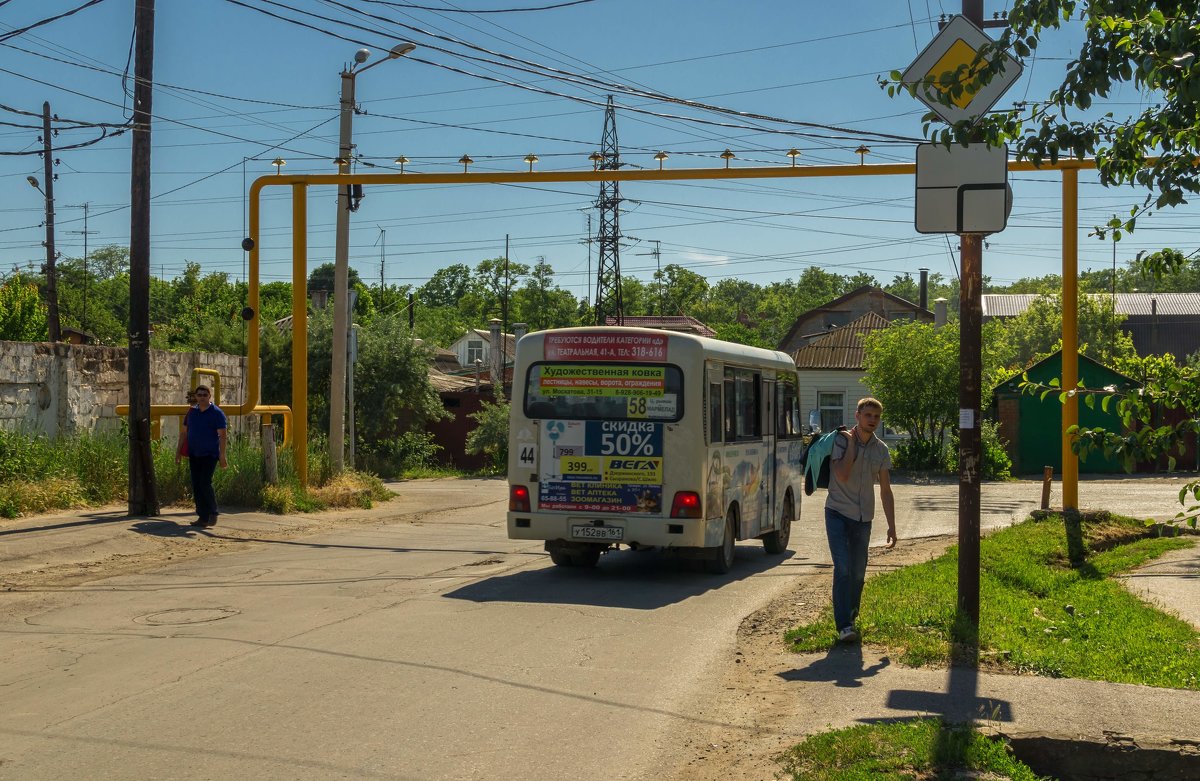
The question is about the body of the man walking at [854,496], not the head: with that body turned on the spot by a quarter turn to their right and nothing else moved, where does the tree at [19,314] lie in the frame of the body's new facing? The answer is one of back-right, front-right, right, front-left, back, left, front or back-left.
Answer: front-right

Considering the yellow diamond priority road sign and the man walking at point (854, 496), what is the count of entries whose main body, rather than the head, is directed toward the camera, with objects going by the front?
2

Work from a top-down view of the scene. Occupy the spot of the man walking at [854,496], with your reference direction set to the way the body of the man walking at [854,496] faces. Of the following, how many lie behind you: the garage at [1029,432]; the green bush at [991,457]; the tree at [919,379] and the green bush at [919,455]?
4

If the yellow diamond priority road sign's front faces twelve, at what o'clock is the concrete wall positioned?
The concrete wall is roughly at 4 o'clock from the yellow diamond priority road sign.

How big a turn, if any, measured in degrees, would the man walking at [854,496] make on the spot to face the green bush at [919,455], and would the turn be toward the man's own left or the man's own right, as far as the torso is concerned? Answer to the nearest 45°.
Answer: approximately 180°

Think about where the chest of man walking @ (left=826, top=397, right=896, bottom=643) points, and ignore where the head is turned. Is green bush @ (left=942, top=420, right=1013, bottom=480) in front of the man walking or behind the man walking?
behind

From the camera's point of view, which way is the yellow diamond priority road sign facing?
toward the camera

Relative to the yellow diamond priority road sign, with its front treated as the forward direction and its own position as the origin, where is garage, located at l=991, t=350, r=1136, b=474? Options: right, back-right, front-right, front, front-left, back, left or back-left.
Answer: back

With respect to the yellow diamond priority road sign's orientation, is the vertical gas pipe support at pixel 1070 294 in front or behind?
behind

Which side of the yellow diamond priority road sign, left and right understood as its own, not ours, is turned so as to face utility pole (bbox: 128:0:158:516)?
right

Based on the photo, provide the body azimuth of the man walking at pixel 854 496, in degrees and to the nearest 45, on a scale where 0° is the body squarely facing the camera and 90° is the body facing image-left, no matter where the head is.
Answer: approximately 0°

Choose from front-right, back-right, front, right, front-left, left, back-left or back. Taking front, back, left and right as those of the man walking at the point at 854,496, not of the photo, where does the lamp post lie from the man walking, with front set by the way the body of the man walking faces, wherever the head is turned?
back-right

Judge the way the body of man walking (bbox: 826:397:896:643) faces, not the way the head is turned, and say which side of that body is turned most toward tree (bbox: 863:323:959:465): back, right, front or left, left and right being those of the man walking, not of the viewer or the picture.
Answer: back

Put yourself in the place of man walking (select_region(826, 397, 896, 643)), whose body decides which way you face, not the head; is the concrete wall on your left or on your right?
on your right

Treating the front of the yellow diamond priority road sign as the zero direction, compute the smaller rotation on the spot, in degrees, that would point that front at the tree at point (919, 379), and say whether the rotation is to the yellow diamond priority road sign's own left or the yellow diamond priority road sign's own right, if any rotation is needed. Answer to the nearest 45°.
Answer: approximately 180°
